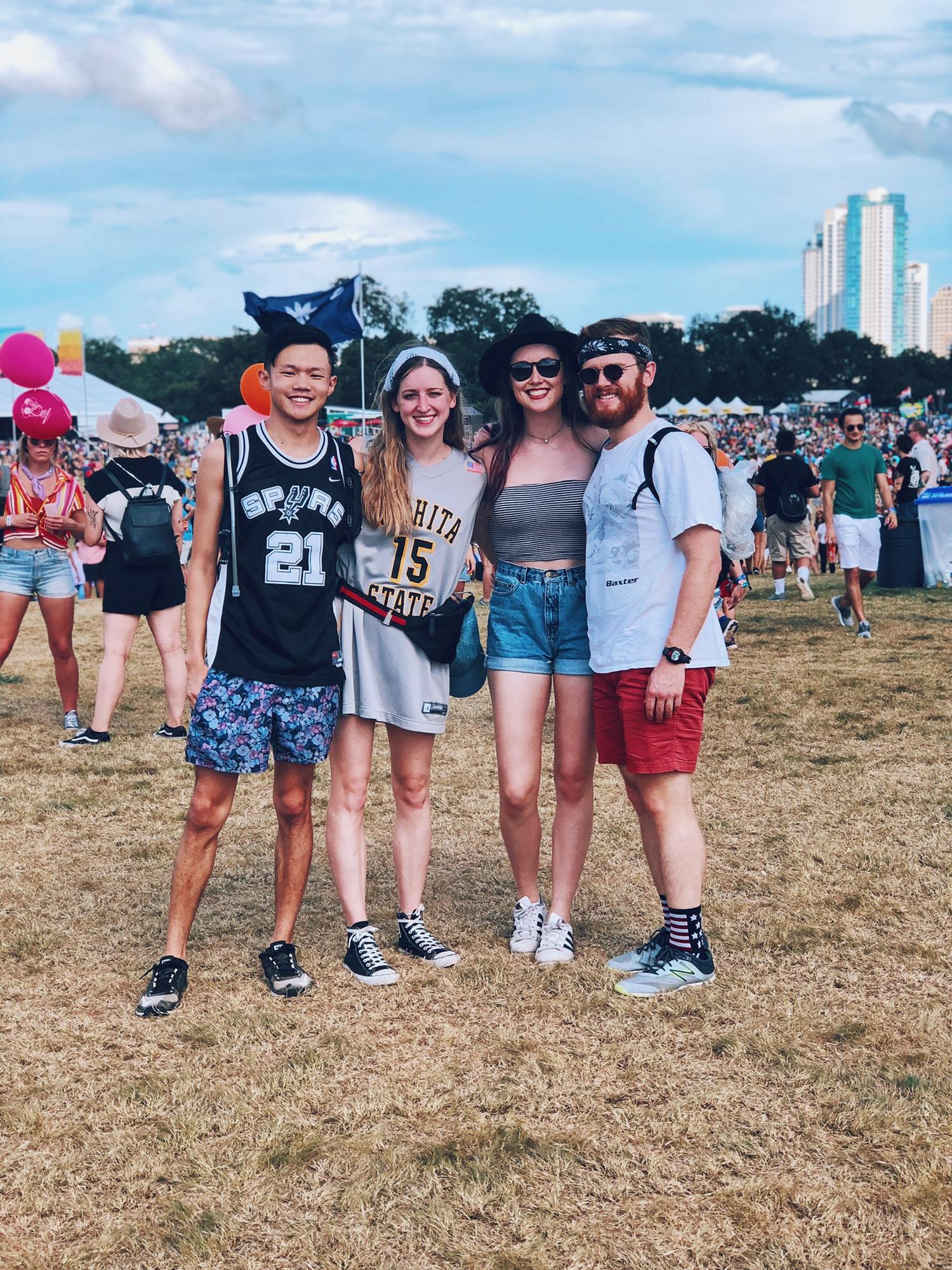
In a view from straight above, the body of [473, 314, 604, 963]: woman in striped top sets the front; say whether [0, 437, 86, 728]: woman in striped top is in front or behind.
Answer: behind

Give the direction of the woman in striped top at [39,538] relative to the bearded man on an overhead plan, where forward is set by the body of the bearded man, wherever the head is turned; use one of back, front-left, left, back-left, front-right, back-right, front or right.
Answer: right

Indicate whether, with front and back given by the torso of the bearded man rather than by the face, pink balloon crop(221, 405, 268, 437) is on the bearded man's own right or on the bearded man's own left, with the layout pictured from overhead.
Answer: on the bearded man's own right

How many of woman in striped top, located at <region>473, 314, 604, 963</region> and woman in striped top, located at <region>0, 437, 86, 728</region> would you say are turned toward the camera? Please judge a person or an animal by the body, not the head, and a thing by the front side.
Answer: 2

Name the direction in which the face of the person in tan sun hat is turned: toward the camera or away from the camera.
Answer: away from the camera

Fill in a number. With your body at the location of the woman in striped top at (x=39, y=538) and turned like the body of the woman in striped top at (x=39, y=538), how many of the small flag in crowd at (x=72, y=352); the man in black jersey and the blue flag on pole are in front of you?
1

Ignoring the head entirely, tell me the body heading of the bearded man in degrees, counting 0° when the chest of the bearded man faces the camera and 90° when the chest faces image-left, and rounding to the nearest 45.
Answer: approximately 45°
